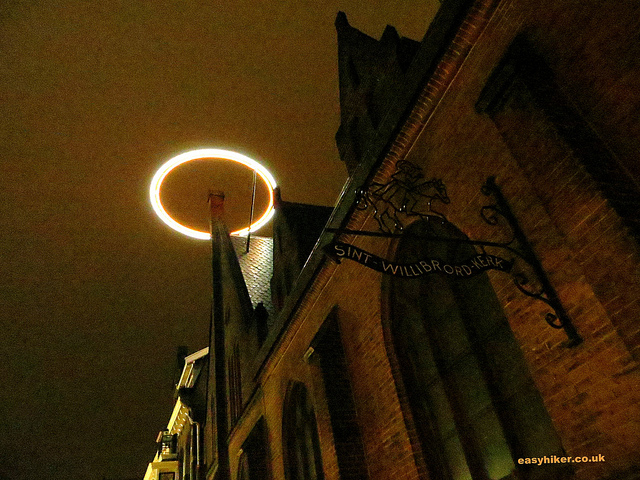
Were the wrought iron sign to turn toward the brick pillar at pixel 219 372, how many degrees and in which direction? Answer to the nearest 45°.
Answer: approximately 135° to its right

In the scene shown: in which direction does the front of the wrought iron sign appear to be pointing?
toward the camera
